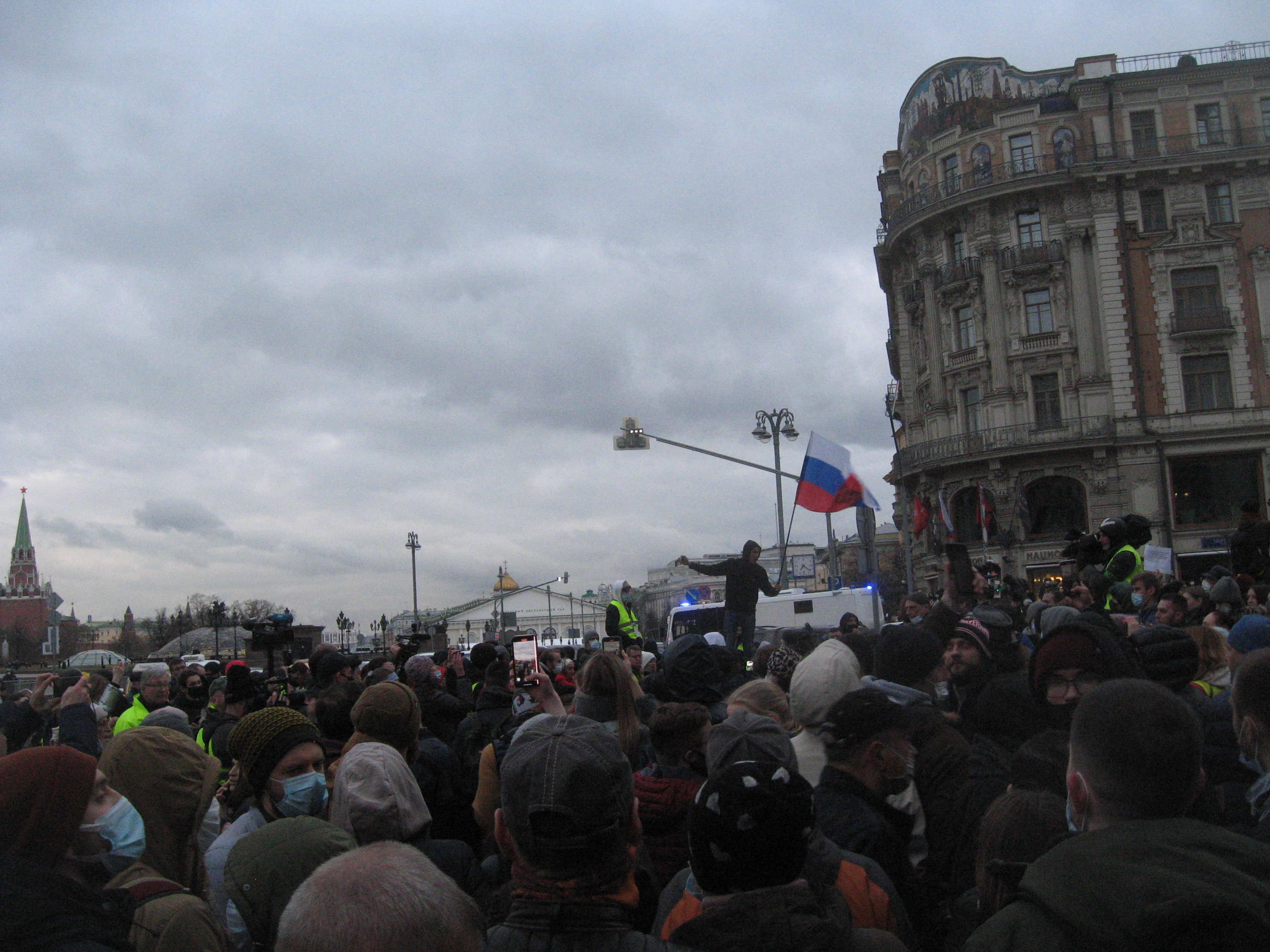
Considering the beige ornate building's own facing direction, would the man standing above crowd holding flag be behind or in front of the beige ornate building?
in front

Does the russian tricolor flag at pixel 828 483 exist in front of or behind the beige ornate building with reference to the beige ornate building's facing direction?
in front
